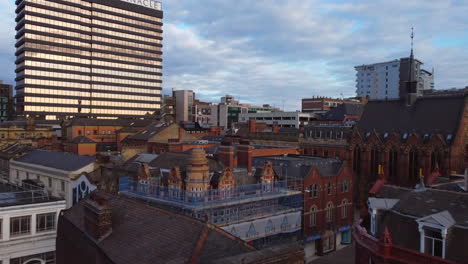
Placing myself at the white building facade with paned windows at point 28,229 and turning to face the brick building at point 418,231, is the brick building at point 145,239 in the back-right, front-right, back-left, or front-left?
front-right

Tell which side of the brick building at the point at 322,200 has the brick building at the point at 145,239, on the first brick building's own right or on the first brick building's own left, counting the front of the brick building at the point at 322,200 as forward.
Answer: on the first brick building's own right

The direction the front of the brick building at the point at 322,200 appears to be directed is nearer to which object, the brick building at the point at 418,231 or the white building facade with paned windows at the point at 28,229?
the brick building

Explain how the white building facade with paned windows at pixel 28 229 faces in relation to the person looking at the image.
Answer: facing the viewer and to the right of the viewer

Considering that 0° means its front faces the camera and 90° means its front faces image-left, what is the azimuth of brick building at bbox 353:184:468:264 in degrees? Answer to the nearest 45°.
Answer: approximately 45°

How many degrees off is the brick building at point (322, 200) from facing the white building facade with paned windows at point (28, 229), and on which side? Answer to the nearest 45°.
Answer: approximately 90° to its right

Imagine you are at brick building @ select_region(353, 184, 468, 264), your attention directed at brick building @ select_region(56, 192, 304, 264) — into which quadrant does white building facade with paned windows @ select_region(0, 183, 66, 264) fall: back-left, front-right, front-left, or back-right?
front-right

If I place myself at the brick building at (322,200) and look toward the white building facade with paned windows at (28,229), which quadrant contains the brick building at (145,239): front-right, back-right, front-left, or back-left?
front-left

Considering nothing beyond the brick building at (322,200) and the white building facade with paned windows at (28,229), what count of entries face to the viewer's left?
0

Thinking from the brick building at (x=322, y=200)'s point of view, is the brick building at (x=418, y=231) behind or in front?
in front

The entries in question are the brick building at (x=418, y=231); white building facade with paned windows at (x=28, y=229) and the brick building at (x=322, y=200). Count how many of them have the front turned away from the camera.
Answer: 0

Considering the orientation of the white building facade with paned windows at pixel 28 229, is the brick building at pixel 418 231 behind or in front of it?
in front

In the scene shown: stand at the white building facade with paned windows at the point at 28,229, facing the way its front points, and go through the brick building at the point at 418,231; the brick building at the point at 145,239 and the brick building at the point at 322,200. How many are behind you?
0

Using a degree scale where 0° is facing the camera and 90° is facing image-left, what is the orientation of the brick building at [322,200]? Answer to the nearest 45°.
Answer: approximately 315°

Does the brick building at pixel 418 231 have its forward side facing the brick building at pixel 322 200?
no
